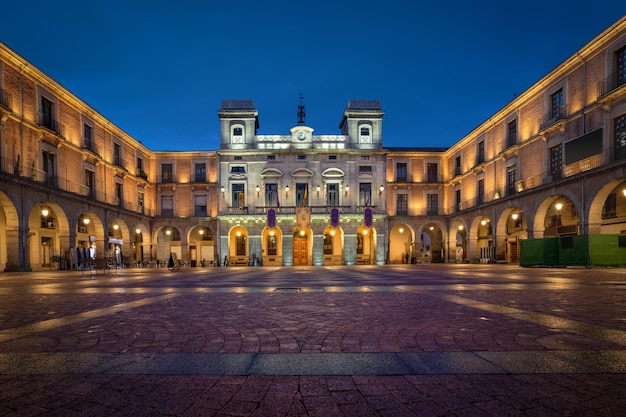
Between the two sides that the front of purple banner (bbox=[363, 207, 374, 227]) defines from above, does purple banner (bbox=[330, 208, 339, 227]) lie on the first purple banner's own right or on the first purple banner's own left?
on the first purple banner's own right

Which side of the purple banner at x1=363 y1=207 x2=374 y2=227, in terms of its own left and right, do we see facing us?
front

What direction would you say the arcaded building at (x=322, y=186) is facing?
toward the camera

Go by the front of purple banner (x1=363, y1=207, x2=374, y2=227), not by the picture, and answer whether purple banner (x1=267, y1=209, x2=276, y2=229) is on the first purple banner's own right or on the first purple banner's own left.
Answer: on the first purple banner's own right
